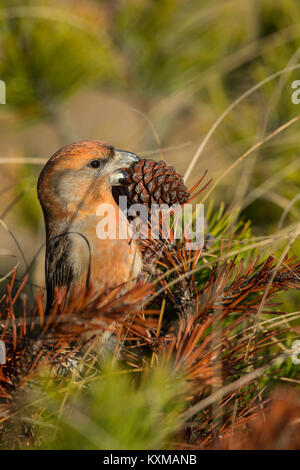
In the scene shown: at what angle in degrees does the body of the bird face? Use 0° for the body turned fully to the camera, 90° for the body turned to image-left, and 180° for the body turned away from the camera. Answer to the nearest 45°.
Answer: approximately 270°
